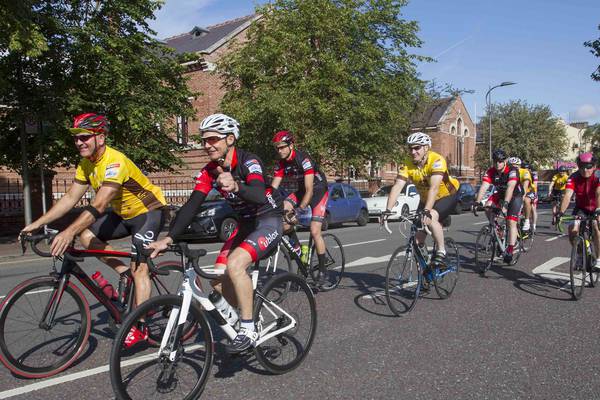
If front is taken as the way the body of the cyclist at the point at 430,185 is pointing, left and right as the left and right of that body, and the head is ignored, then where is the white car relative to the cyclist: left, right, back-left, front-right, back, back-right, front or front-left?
back-right

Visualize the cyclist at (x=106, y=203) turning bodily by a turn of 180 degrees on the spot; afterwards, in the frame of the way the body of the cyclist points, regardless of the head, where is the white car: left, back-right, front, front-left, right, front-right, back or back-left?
front

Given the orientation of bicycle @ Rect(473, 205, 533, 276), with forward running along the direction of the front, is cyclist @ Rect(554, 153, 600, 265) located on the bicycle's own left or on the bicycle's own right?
on the bicycle's own left

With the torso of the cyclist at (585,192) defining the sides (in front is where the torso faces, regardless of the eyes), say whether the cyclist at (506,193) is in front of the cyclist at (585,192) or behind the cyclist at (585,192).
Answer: behind

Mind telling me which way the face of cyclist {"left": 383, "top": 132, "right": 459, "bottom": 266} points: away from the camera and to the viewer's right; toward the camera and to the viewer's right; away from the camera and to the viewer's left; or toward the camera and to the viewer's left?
toward the camera and to the viewer's left

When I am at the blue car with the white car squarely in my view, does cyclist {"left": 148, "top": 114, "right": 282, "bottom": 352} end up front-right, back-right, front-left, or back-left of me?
back-right

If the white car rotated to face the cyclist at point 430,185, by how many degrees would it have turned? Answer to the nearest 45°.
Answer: approximately 45° to its left

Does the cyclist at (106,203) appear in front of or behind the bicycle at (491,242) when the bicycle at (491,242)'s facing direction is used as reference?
in front

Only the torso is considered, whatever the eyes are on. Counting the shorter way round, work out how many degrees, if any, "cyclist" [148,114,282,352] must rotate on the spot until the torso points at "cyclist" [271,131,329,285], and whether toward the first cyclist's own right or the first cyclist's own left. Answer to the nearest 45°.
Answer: approximately 135° to the first cyclist's own right

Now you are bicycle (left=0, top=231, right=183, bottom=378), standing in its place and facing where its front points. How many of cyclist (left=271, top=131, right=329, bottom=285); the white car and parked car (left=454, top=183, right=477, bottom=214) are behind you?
3

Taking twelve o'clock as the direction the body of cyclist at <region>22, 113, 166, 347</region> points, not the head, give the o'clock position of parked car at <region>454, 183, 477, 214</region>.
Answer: The parked car is roughly at 6 o'clock from the cyclist.
